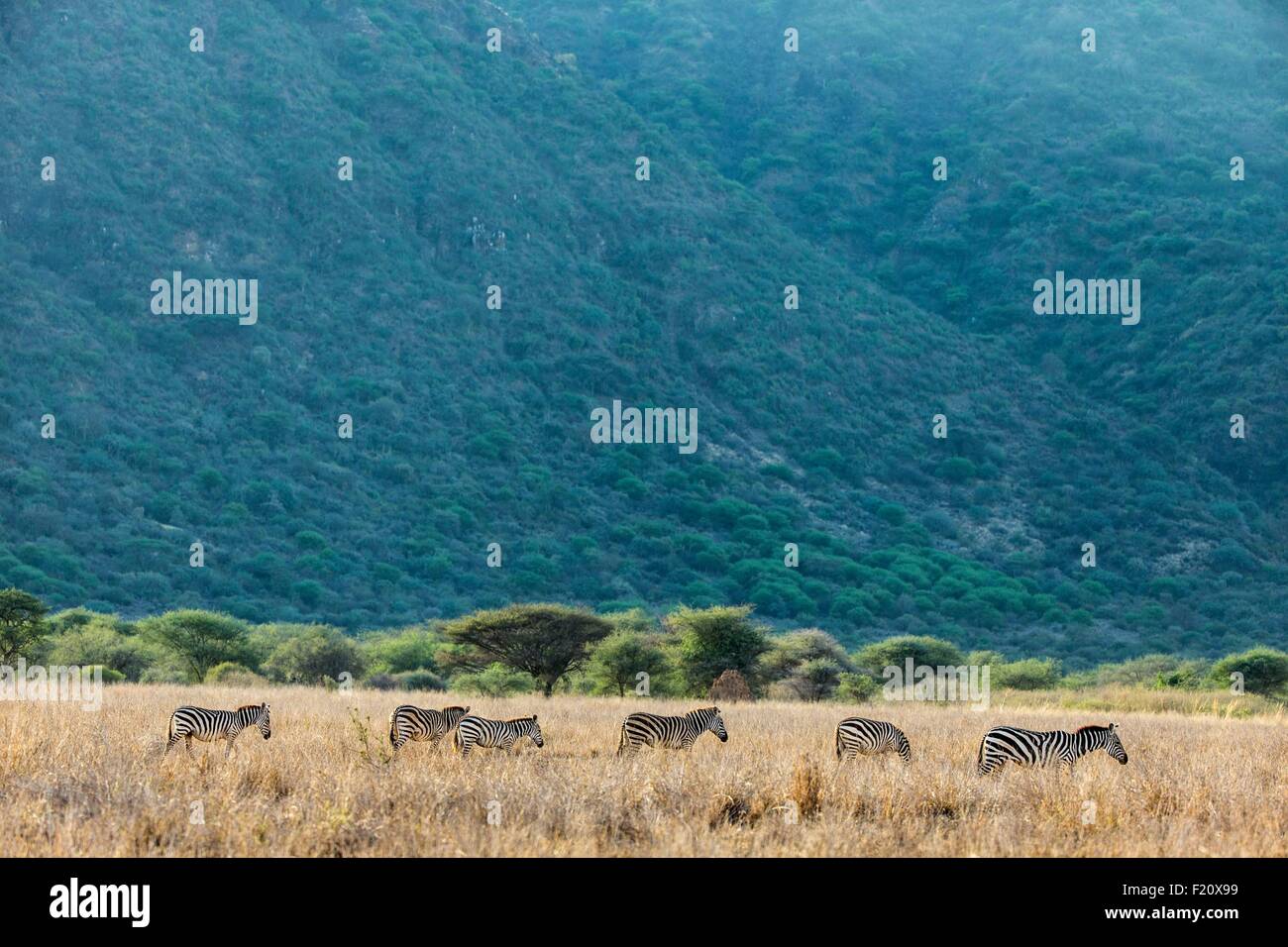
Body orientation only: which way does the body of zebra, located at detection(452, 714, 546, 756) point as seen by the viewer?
to the viewer's right

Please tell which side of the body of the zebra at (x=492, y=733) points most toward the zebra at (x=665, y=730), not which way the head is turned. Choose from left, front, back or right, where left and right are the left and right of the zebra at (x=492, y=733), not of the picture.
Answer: front

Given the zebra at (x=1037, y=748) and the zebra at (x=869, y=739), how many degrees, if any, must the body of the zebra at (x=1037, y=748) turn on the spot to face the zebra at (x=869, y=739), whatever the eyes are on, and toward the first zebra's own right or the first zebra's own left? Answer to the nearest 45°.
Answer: approximately 135° to the first zebra's own left

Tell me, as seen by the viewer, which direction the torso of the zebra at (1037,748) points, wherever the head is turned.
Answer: to the viewer's right

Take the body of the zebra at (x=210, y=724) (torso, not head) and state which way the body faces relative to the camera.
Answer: to the viewer's right

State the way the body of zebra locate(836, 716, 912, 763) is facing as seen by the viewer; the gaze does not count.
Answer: to the viewer's right

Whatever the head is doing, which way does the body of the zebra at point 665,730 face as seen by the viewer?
to the viewer's right

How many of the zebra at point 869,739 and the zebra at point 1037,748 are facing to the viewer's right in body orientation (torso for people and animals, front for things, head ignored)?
2

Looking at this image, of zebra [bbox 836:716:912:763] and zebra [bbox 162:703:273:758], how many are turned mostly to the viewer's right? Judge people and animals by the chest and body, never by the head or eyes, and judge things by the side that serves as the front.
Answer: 2
